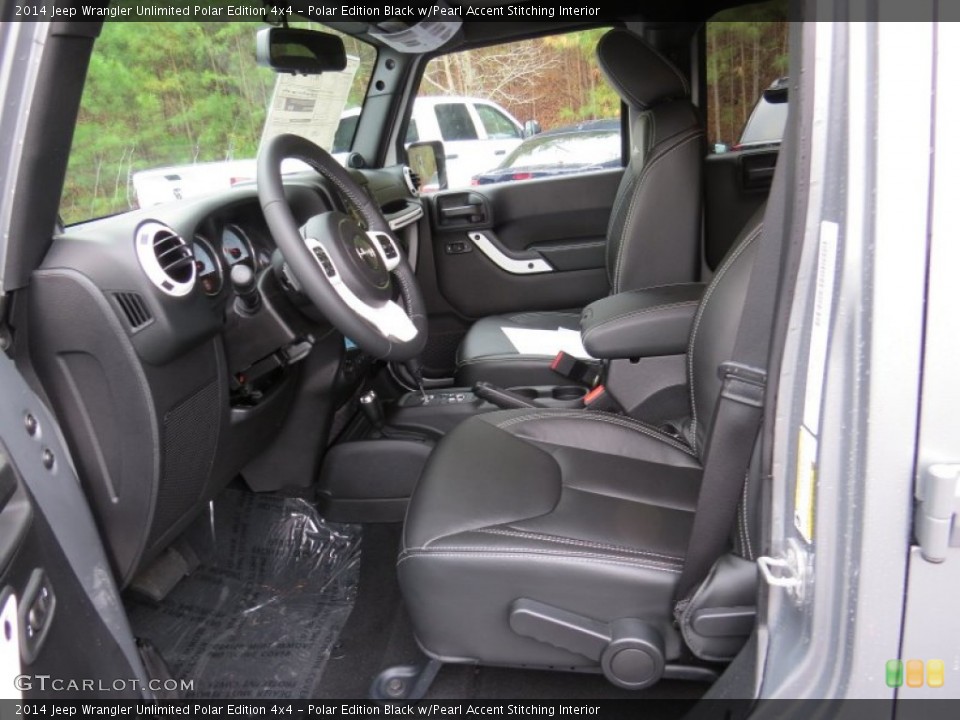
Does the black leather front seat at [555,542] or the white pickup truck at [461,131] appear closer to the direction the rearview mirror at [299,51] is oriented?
the black leather front seat

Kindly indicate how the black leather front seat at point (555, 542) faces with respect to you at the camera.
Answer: facing to the left of the viewer

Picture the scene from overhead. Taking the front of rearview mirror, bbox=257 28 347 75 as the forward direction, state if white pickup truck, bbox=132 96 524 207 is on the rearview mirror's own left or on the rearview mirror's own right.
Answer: on the rearview mirror's own left

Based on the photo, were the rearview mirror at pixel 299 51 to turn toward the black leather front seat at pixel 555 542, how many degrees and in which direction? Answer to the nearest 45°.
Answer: approximately 45° to its right

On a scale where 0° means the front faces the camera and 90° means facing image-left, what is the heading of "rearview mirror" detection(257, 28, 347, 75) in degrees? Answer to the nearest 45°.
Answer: approximately 315°

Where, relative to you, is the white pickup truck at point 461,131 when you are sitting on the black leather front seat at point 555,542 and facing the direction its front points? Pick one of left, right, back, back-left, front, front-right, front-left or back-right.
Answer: right

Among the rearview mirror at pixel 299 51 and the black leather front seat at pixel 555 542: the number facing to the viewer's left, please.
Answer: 1

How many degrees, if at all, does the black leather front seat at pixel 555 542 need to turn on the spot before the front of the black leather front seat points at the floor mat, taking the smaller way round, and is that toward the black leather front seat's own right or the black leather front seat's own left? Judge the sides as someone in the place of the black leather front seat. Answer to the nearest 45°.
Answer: approximately 45° to the black leather front seat's own right
